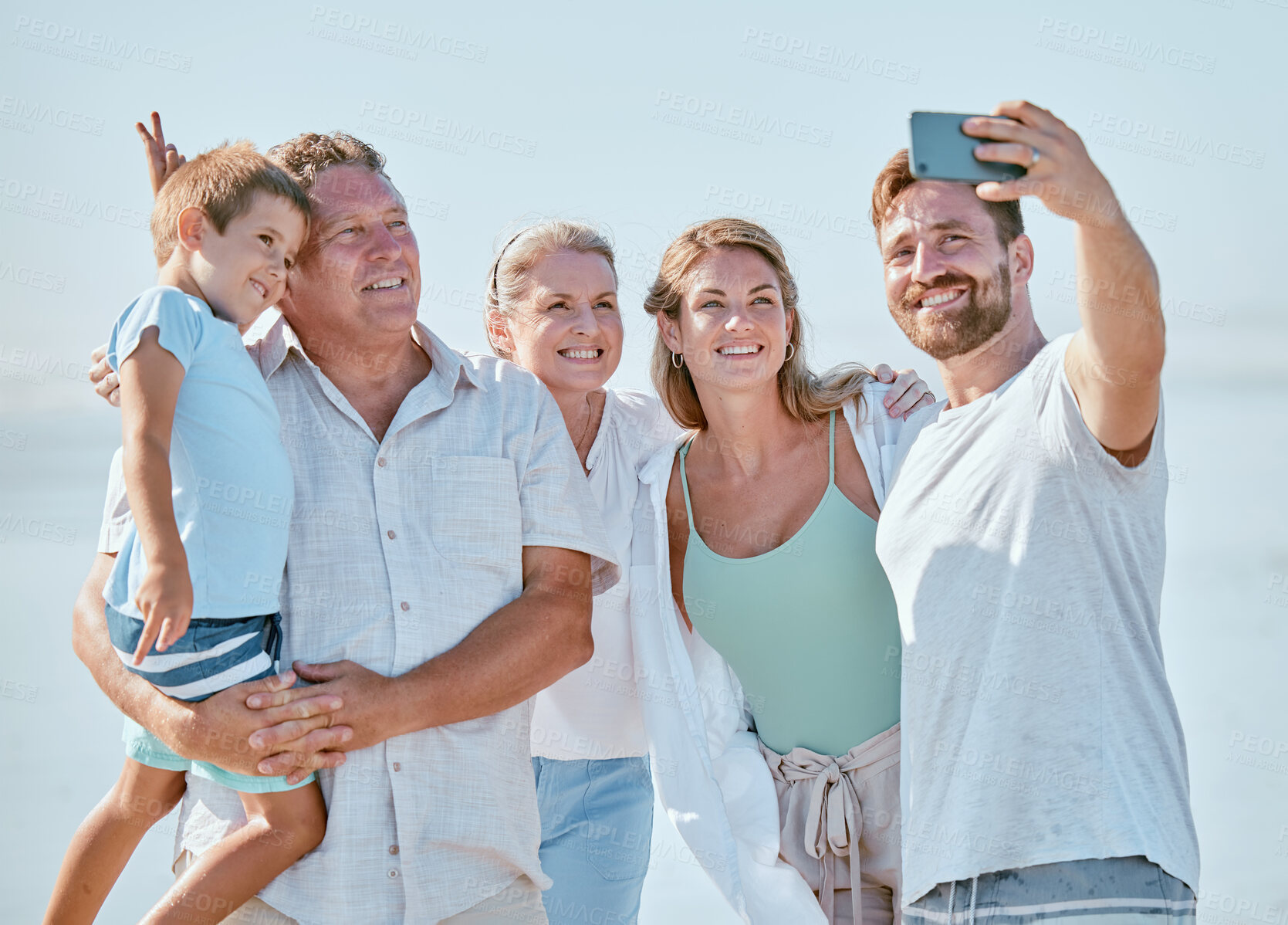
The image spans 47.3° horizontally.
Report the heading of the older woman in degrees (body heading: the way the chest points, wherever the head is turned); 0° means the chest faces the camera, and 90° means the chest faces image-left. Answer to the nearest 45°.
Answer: approximately 0°

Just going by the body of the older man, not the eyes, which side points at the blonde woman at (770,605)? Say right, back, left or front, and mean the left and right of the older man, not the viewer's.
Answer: left

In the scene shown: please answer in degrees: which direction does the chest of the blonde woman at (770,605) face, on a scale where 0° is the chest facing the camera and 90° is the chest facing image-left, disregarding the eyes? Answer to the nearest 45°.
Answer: approximately 0°

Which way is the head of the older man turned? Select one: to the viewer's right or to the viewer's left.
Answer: to the viewer's right
